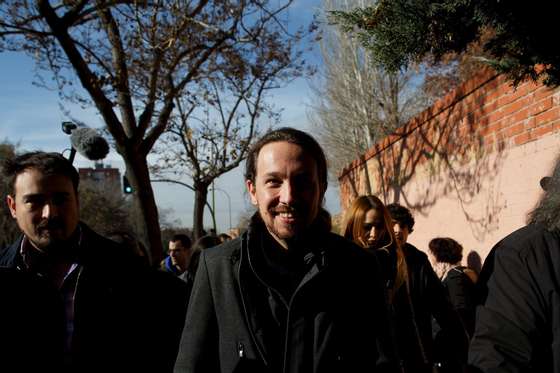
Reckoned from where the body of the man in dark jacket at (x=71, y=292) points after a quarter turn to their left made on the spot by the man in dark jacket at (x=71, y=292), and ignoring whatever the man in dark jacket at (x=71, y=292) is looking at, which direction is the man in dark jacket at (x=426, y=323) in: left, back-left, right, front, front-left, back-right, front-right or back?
front

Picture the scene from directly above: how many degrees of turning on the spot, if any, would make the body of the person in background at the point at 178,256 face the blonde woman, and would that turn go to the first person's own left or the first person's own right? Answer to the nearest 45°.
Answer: approximately 90° to the first person's own left

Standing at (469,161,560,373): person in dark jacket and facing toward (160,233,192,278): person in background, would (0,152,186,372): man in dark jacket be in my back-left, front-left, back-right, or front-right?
front-left

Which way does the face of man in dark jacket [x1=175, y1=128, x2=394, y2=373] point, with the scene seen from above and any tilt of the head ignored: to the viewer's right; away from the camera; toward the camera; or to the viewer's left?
toward the camera

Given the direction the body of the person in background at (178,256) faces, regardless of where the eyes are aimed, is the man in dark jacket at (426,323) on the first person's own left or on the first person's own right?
on the first person's own left

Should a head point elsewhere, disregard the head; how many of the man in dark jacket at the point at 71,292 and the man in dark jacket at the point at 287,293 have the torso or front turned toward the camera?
2

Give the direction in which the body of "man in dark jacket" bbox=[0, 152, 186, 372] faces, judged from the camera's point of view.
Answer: toward the camera

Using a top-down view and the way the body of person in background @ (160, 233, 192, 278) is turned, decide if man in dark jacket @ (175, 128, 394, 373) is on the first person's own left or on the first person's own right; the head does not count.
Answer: on the first person's own left

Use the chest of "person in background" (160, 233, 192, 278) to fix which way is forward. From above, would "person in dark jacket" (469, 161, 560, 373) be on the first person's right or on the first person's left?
on the first person's left

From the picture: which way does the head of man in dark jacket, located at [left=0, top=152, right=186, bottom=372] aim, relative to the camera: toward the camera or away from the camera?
toward the camera

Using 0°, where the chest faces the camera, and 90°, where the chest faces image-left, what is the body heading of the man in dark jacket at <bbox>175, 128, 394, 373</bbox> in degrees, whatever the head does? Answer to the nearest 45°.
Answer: approximately 0°

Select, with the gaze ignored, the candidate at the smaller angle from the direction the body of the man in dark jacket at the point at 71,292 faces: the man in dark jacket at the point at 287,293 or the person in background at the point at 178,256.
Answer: the man in dark jacket

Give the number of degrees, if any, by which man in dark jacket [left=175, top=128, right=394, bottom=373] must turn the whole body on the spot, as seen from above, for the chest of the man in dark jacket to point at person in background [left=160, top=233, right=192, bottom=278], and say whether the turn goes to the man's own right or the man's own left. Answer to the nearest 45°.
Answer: approximately 180°

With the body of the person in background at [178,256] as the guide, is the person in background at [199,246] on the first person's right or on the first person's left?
on the first person's left

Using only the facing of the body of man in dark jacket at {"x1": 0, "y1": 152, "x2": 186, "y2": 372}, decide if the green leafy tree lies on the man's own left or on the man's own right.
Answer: on the man's own left

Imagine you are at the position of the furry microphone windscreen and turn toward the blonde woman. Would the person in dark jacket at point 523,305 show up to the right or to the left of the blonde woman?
right

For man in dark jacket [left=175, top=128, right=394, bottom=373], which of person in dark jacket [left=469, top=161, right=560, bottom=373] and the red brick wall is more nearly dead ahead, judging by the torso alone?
the person in dark jacket

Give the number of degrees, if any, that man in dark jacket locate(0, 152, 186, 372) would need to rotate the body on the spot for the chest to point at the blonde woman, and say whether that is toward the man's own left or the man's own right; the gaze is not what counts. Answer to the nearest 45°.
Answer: approximately 90° to the man's own left

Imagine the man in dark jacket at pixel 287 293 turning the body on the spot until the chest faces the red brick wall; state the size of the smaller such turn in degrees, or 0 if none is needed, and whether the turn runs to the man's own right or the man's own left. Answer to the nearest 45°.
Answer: approximately 135° to the man's own left
